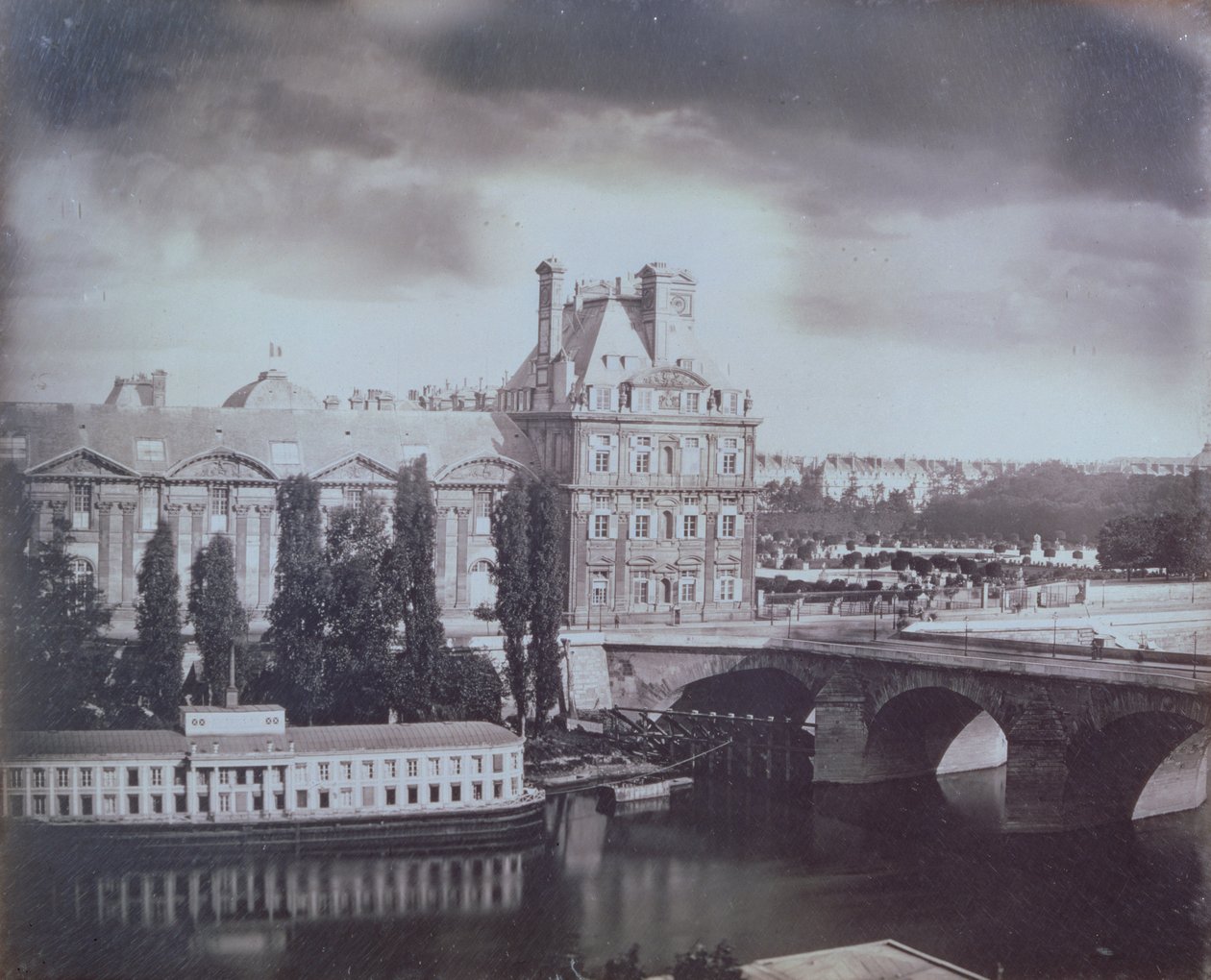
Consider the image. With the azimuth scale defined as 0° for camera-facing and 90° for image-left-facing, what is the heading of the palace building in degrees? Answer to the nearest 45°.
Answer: approximately 0°

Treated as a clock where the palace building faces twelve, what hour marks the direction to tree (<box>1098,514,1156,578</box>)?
The tree is roughly at 9 o'clock from the palace building.

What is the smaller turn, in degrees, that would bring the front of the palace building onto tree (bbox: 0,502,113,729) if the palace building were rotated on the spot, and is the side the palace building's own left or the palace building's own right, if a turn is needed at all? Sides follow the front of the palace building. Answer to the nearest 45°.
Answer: approximately 45° to the palace building's own right
